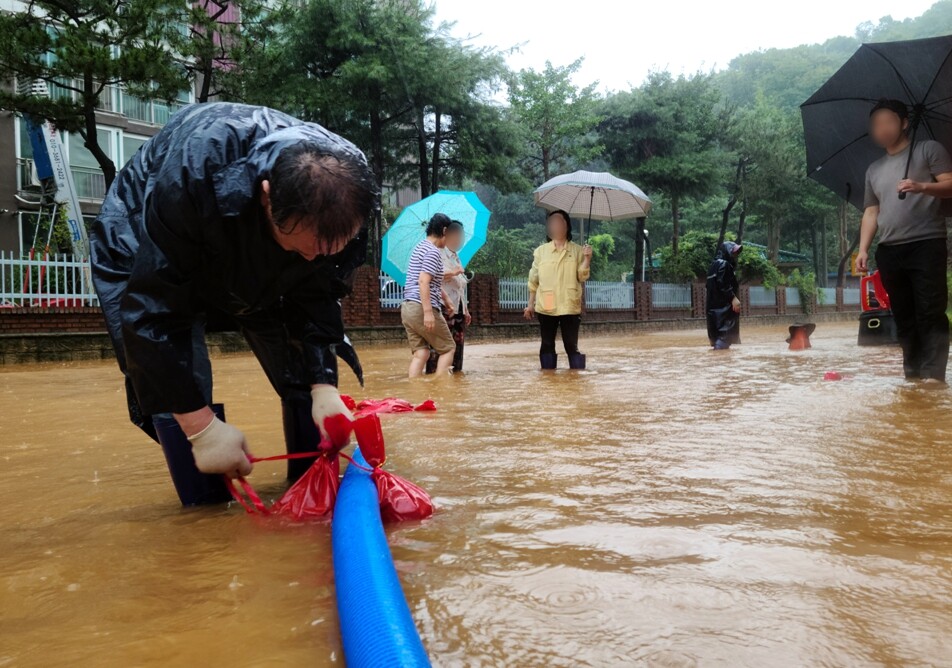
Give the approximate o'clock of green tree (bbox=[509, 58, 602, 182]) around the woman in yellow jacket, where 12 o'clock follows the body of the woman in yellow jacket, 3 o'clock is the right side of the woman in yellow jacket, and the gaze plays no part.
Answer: The green tree is roughly at 6 o'clock from the woman in yellow jacket.

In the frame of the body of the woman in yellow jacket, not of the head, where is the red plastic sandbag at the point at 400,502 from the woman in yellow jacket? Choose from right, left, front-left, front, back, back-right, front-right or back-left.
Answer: front

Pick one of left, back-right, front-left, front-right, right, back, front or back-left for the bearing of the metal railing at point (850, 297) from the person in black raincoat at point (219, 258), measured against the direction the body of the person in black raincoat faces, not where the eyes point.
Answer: left

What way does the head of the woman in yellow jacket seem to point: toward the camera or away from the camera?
toward the camera

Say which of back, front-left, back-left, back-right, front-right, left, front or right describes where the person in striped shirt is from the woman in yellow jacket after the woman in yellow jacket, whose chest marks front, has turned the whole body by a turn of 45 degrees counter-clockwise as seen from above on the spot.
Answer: right

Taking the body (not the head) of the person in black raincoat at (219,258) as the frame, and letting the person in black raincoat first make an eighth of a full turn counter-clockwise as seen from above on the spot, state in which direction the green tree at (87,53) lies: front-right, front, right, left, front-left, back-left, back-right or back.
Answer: left

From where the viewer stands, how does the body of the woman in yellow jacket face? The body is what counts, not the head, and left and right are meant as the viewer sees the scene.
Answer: facing the viewer

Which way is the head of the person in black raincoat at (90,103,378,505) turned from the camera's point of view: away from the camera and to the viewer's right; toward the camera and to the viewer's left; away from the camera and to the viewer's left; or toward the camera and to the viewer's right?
toward the camera and to the viewer's right

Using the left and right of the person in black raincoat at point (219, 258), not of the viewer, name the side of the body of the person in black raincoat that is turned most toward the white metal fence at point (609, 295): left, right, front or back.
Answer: left

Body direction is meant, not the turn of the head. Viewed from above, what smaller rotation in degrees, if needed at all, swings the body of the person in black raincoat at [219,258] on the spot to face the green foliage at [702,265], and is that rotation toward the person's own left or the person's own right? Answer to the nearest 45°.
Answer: approximately 90° to the person's own left

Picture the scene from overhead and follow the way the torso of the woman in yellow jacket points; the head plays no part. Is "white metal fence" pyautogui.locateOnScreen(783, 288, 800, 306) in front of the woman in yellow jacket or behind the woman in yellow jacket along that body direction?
behind

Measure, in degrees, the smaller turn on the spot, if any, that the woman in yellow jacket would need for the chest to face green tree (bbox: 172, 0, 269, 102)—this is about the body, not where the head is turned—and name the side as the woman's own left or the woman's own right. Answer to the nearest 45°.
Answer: approximately 135° to the woman's own right
